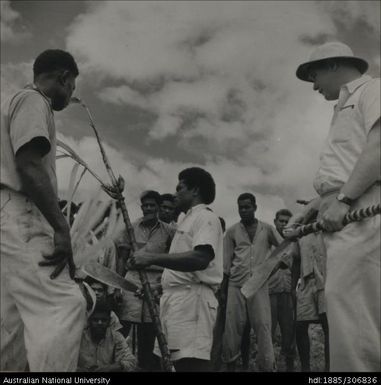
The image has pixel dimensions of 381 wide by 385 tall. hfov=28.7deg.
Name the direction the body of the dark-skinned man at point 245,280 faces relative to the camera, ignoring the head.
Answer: toward the camera

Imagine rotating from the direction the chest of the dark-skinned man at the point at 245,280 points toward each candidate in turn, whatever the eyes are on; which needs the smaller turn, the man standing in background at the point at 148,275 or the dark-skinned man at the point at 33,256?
the dark-skinned man

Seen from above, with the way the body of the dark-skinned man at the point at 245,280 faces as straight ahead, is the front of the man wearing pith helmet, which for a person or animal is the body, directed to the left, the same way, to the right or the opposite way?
to the right

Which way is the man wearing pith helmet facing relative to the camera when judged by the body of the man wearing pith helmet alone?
to the viewer's left

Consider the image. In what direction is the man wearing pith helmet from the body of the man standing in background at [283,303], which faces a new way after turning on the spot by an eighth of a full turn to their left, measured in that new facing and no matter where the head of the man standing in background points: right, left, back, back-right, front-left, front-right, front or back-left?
front

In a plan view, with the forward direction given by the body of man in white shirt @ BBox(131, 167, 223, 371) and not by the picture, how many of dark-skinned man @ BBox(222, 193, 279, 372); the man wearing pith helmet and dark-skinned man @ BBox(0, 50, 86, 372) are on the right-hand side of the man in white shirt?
1
